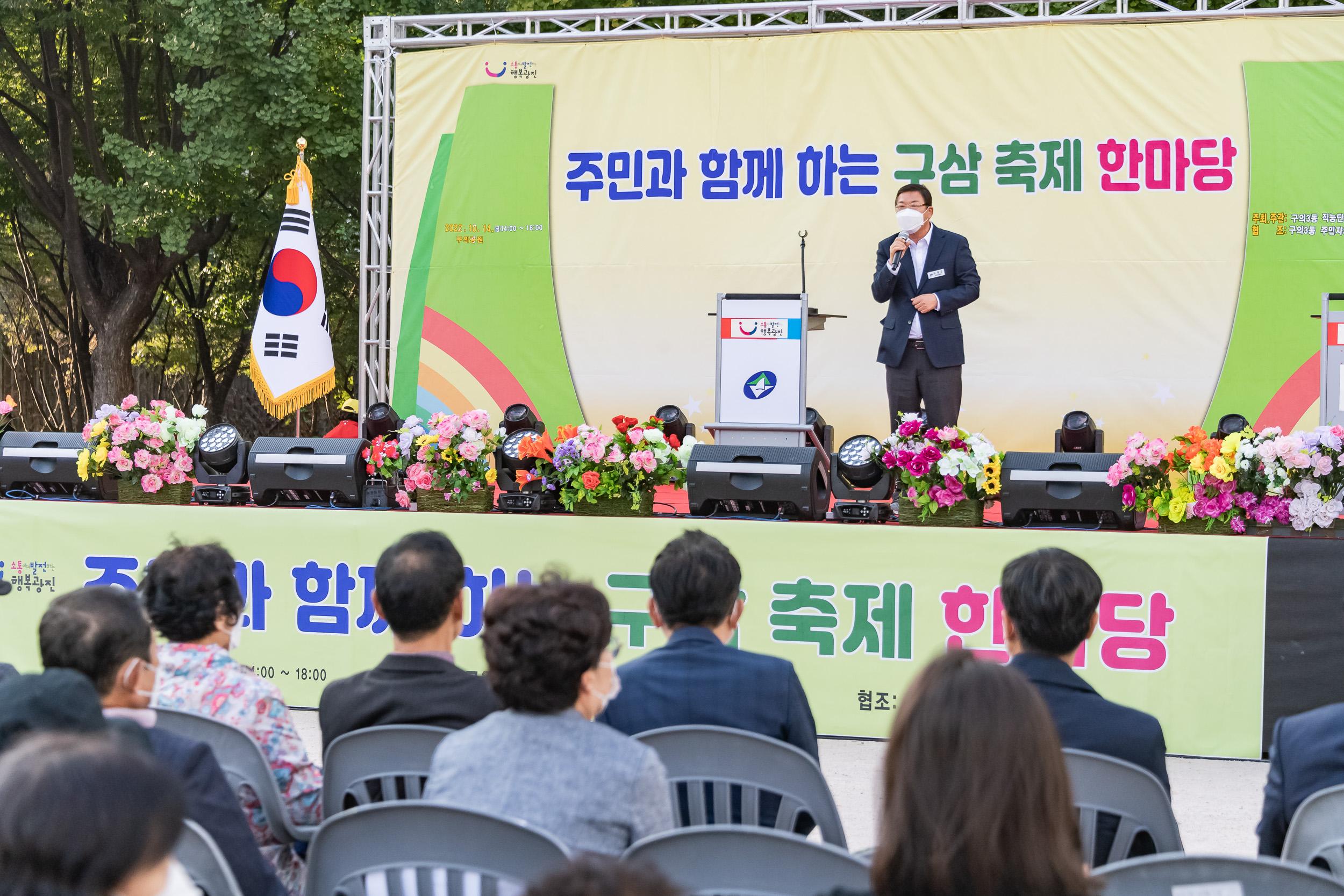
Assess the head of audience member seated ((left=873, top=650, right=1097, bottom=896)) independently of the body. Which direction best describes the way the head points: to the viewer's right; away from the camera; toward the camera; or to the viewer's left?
away from the camera

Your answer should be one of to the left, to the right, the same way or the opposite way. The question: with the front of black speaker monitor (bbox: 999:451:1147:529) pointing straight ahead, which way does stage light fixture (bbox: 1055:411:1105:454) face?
the opposite way

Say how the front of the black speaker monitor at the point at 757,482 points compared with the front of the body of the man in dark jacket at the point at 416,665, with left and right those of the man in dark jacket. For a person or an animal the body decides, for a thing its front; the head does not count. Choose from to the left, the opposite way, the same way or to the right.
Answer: the same way

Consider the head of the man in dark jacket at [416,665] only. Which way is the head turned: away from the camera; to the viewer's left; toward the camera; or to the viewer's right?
away from the camera

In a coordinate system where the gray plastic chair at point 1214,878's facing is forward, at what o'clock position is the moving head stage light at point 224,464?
The moving head stage light is roughly at 10 o'clock from the gray plastic chair.

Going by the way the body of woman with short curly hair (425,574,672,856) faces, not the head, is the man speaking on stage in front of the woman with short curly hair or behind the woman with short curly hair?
in front

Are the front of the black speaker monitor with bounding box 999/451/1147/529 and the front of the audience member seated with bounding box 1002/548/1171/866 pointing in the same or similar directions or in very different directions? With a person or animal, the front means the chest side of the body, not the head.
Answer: same or similar directions

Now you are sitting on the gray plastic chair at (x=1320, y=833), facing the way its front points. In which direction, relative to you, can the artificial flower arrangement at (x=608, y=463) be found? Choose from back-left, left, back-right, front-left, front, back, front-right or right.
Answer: front-left

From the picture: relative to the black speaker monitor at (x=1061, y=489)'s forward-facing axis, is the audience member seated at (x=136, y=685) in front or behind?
behind

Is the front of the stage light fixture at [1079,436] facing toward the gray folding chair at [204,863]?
yes

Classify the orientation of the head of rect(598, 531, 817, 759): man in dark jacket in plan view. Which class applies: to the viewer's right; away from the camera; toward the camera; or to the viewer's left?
away from the camera

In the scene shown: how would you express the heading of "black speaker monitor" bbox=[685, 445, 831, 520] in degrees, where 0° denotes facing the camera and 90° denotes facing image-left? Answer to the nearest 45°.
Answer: approximately 180°

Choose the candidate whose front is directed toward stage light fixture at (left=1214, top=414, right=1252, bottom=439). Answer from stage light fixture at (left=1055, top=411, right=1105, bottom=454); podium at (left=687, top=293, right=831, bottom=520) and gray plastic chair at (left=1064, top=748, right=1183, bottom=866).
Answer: the gray plastic chair

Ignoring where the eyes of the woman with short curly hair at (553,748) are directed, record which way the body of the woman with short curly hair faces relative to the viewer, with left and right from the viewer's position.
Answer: facing away from the viewer and to the right of the viewer

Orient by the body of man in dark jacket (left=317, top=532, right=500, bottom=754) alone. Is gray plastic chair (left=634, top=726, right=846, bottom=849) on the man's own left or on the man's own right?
on the man's own right

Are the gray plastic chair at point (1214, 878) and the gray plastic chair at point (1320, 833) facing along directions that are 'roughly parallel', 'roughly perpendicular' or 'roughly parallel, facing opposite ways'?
roughly parallel

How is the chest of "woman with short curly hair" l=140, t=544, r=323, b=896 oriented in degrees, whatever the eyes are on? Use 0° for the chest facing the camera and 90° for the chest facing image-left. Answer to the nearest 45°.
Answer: approximately 225°

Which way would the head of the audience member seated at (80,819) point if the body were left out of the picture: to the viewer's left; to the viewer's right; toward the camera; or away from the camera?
away from the camera

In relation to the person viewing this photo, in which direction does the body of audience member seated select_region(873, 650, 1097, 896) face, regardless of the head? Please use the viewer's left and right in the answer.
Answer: facing away from the viewer

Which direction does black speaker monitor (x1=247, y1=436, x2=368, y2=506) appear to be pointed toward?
away from the camera

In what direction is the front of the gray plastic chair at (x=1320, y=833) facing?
away from the camera

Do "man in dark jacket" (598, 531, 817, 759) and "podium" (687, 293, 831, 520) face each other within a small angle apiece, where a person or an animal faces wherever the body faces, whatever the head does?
yes

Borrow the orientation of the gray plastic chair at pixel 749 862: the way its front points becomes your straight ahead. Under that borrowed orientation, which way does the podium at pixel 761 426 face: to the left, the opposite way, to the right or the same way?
the opposite way
